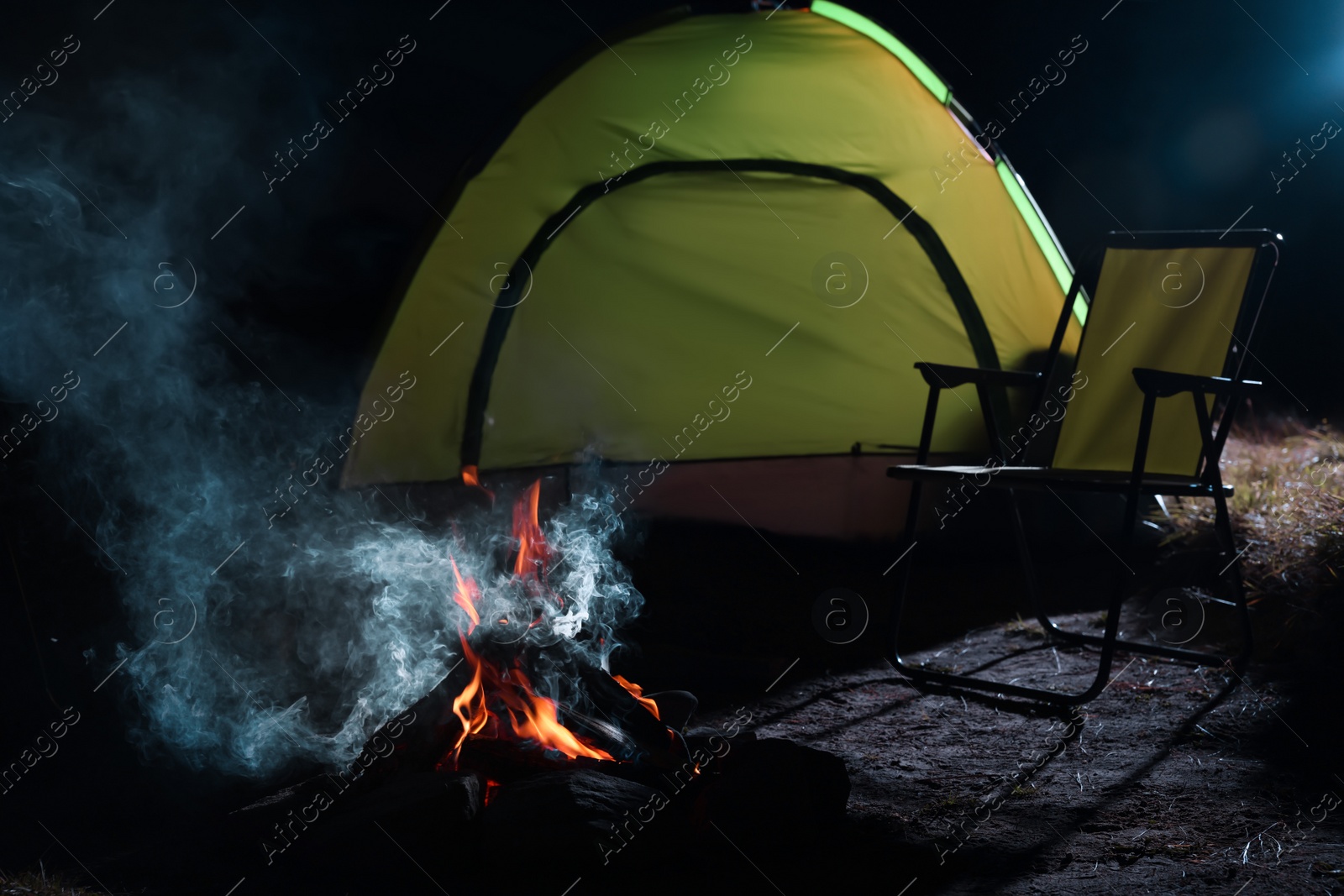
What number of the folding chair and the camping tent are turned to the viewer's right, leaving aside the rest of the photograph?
0

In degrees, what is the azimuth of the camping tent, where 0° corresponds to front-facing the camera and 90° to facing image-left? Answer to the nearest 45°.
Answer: approximately 0°

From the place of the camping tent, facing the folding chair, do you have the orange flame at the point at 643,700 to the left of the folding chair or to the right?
right

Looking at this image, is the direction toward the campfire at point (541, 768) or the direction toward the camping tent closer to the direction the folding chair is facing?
the campfire

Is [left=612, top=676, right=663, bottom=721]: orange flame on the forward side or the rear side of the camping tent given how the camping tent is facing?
on the forward side

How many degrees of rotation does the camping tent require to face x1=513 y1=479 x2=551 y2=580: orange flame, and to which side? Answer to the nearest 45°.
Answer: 0° — it already faces it

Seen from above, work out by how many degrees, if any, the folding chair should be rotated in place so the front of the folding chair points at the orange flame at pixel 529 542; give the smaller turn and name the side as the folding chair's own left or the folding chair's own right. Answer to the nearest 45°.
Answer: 0° — it already faces it

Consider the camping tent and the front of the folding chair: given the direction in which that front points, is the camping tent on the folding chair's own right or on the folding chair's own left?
on the folding chair's own right

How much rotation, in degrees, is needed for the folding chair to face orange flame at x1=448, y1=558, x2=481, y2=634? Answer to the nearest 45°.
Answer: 0° — it already faces it
